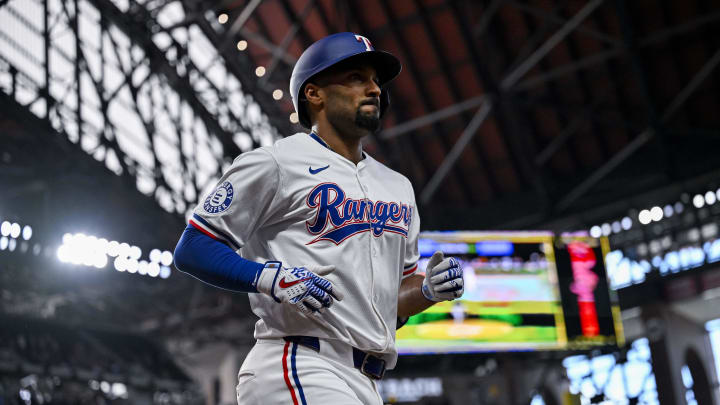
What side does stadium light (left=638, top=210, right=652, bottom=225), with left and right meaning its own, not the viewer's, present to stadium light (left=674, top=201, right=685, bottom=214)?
left

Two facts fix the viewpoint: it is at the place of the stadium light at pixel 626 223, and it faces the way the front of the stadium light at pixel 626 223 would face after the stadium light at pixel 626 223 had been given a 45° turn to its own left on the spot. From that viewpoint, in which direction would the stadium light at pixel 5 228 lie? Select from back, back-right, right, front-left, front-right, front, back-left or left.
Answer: right

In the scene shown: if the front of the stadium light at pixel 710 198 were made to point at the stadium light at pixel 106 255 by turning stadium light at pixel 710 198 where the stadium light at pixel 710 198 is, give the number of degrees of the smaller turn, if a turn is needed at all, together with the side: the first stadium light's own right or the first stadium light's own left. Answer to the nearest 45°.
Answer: approximately 45° to the first stadium light's own right

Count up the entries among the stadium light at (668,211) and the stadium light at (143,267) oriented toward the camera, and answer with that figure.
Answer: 2

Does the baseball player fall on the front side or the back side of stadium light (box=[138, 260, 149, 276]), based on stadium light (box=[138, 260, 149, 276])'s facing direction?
on the front side

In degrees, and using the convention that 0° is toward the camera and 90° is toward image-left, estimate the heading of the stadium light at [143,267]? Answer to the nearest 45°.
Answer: approximately 0°

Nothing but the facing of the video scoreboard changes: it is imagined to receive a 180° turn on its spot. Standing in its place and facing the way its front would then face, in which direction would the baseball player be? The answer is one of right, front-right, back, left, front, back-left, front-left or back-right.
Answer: back

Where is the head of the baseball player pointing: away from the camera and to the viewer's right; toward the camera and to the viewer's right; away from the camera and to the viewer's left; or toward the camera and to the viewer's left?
toward the camera and to the viewer's right

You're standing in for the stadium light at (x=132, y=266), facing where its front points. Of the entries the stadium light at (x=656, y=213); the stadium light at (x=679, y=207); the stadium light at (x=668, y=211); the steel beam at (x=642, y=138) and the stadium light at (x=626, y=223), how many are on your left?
5

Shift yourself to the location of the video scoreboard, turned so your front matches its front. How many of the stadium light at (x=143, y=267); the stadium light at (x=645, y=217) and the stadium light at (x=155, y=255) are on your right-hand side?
2

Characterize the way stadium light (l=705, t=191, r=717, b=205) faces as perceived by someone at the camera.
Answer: facing the viewer

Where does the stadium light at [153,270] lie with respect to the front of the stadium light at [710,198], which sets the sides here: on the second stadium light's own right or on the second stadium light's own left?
on the second stadium light's own right

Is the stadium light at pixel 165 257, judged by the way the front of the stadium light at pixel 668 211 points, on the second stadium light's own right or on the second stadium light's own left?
on the second stadium light's own right
